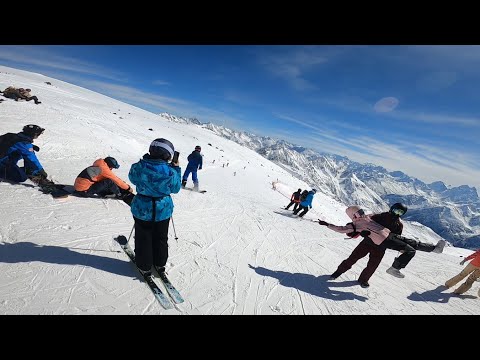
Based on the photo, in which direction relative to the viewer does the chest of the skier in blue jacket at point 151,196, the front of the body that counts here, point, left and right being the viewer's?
facing away from the viewer and to the right of the viewer

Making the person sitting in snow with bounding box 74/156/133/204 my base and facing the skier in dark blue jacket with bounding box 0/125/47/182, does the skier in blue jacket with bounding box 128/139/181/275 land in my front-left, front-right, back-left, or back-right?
back-left

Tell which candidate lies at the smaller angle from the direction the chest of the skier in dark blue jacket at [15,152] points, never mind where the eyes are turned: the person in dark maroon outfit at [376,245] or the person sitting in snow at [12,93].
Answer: the person in dark maroon outfit

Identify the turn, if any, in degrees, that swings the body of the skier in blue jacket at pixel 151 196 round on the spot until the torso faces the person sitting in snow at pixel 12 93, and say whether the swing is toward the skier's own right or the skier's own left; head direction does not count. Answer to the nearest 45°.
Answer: approximately 90° to the skier's own left

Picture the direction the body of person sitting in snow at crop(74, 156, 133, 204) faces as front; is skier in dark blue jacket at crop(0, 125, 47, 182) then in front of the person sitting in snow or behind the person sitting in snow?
behind

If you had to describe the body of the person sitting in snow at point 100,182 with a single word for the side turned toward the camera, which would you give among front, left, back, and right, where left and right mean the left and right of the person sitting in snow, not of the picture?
right

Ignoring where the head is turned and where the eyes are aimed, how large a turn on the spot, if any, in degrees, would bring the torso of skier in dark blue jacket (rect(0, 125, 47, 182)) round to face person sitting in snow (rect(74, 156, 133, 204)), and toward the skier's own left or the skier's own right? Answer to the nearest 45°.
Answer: approximately 45° to the skier's own right

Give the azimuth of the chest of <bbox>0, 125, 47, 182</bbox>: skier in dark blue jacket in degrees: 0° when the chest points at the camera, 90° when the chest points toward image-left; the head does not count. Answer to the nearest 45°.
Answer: approximately 270°

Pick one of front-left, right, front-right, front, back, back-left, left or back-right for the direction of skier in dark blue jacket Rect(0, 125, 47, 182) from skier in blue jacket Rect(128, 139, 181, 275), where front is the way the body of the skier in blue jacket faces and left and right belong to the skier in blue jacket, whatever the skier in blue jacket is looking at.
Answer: left

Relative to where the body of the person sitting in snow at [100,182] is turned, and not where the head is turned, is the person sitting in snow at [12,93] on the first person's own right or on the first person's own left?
on the first person's own left

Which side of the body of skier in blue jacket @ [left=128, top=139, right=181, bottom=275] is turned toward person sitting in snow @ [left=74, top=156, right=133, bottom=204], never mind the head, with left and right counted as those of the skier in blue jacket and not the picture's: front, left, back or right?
left

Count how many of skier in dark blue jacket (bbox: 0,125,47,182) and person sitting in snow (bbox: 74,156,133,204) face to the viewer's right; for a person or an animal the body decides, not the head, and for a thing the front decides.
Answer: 2

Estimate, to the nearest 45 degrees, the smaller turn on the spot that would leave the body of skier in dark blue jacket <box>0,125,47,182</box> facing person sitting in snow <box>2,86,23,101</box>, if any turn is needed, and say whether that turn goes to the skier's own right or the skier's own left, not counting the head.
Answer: approximately 90° to the skier's own left
